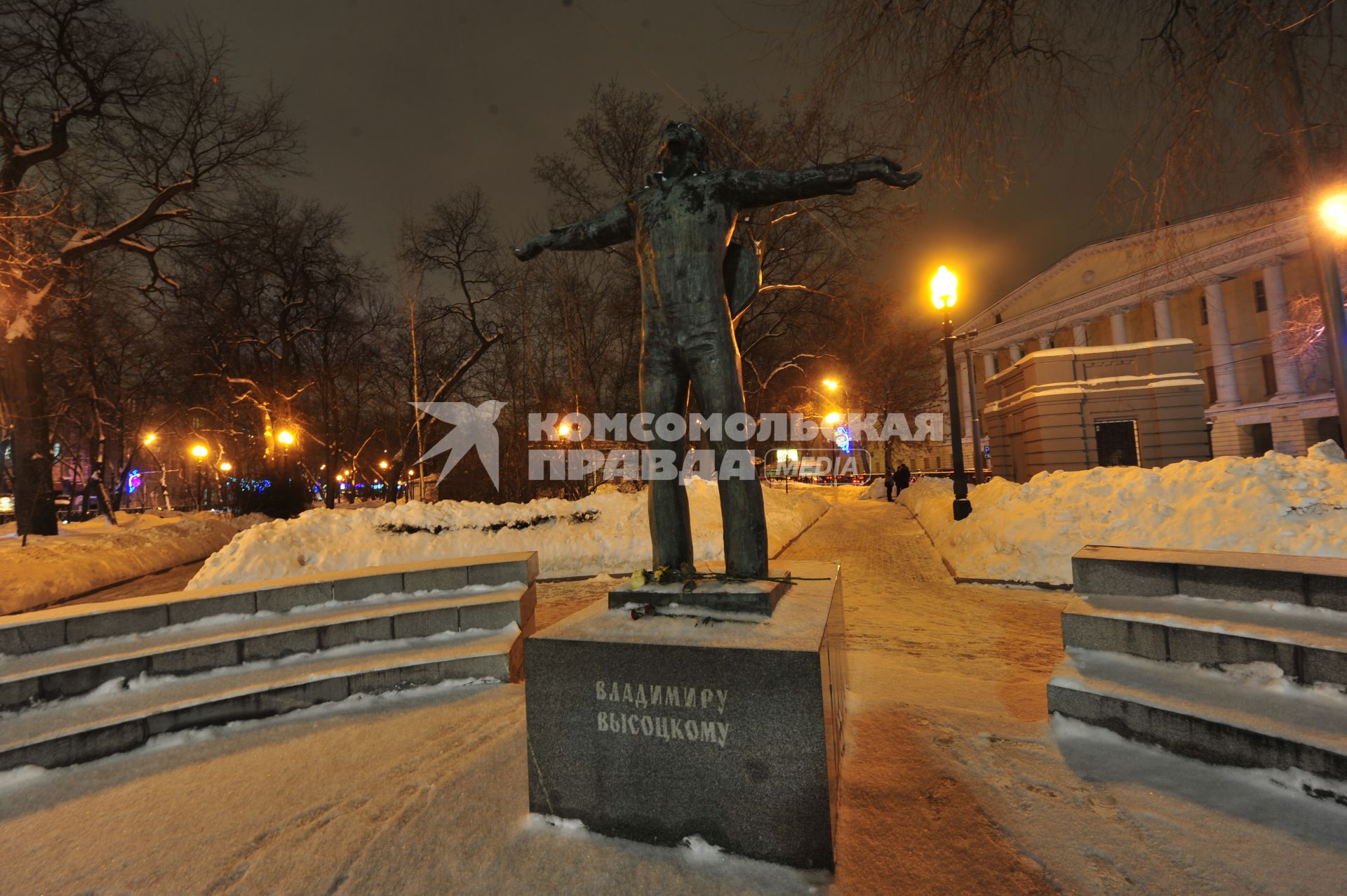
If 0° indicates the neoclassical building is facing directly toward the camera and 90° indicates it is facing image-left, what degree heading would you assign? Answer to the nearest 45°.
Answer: approximately 45°

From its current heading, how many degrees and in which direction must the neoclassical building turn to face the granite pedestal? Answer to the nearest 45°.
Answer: approximately 45° to its left

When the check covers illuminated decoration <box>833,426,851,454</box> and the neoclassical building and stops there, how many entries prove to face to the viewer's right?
0

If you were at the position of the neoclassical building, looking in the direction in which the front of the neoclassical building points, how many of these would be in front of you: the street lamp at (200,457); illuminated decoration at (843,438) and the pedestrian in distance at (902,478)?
3

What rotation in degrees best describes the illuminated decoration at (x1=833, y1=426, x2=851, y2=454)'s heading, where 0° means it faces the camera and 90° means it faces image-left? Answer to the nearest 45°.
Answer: approximately 0°

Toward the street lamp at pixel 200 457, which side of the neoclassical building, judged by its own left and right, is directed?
front

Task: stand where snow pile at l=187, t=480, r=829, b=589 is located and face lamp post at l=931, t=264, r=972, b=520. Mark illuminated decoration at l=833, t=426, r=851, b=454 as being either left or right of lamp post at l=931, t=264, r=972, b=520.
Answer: left

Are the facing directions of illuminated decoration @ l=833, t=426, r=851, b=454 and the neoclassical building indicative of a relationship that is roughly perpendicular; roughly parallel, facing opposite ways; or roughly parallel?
roughly perpendicular

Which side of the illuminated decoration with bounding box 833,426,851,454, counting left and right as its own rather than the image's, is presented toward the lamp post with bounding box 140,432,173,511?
right

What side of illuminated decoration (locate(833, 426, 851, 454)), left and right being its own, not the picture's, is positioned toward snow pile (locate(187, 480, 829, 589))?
front

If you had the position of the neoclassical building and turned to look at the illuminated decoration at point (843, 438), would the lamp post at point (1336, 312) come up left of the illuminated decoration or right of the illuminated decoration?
left
